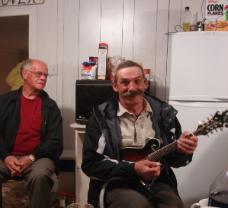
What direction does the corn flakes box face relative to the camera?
toward the camera

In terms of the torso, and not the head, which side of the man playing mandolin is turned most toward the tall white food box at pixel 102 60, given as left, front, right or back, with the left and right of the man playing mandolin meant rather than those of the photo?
back

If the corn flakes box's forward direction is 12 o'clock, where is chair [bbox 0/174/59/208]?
The chair is roughly at 2 o'clock from the corn flakes box.

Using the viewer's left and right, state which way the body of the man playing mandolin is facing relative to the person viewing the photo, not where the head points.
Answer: facing the viewer

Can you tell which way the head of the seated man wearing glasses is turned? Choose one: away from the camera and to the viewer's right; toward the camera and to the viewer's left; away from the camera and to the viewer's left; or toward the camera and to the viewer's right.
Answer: toward the camera and to the viewer's right

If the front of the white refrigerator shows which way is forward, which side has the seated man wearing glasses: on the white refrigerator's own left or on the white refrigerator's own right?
on the white refrigerator's own right

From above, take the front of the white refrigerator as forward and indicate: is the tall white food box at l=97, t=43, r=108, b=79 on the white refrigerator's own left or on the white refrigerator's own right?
on the white refrigerator's own right

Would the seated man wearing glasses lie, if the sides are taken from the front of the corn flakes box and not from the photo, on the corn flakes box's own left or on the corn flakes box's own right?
on the corn flakes box's own right

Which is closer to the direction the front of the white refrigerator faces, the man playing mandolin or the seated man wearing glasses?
the man playing mandolin
